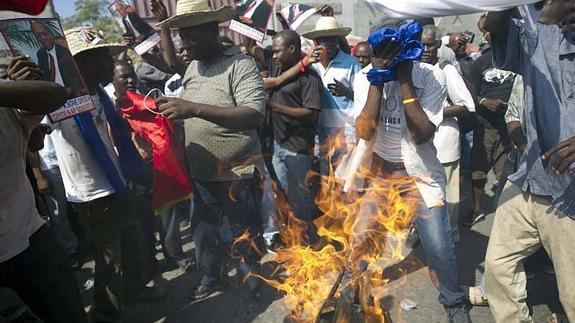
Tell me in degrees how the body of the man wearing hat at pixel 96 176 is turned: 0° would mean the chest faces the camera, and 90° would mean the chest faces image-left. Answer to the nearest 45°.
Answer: approximately 270°
